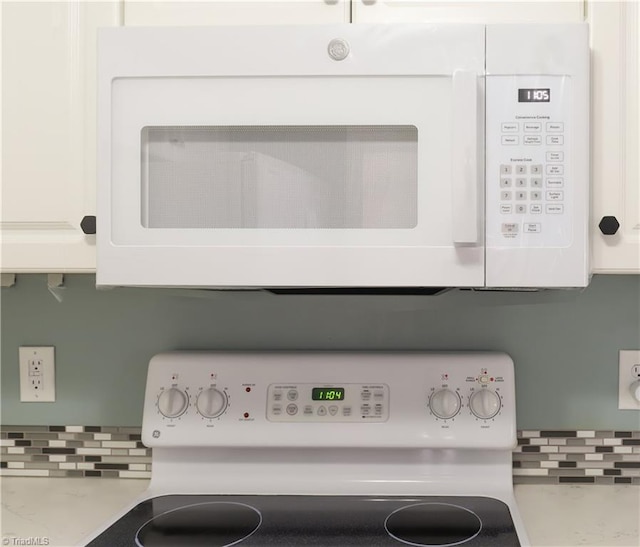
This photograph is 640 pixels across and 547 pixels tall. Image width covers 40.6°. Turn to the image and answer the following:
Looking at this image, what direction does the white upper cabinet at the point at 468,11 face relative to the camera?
toward the camera

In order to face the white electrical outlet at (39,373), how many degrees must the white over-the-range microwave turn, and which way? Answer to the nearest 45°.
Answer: approximately 135° to its right

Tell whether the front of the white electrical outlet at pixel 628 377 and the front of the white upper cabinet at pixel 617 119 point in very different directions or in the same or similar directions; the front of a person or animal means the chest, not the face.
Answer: same or similar directions

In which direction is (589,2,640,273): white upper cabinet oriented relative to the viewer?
toward the camera

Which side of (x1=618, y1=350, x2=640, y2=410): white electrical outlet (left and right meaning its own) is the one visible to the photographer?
front

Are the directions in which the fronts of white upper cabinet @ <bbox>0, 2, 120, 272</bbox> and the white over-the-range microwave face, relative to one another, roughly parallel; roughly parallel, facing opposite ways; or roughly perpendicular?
roughly parallel

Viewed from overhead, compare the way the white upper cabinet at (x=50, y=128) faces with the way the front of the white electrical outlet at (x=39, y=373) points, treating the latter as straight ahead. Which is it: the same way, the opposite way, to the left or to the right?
the same way

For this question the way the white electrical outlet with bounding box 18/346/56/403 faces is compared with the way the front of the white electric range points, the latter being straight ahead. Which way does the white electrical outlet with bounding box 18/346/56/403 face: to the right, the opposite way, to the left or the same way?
the same way

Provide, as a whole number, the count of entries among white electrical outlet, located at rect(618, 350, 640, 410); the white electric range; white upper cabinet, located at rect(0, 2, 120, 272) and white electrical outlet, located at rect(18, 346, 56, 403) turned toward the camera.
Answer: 4

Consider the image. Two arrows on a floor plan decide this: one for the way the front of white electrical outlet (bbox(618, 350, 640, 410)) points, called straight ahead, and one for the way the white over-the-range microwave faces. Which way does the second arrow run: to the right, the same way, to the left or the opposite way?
the same way

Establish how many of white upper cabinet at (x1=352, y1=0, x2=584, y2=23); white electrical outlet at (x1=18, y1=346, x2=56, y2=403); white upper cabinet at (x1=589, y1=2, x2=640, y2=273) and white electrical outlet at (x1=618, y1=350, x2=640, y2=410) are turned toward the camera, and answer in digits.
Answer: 4

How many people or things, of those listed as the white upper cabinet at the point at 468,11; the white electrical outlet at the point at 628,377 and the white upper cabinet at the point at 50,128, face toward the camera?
3
